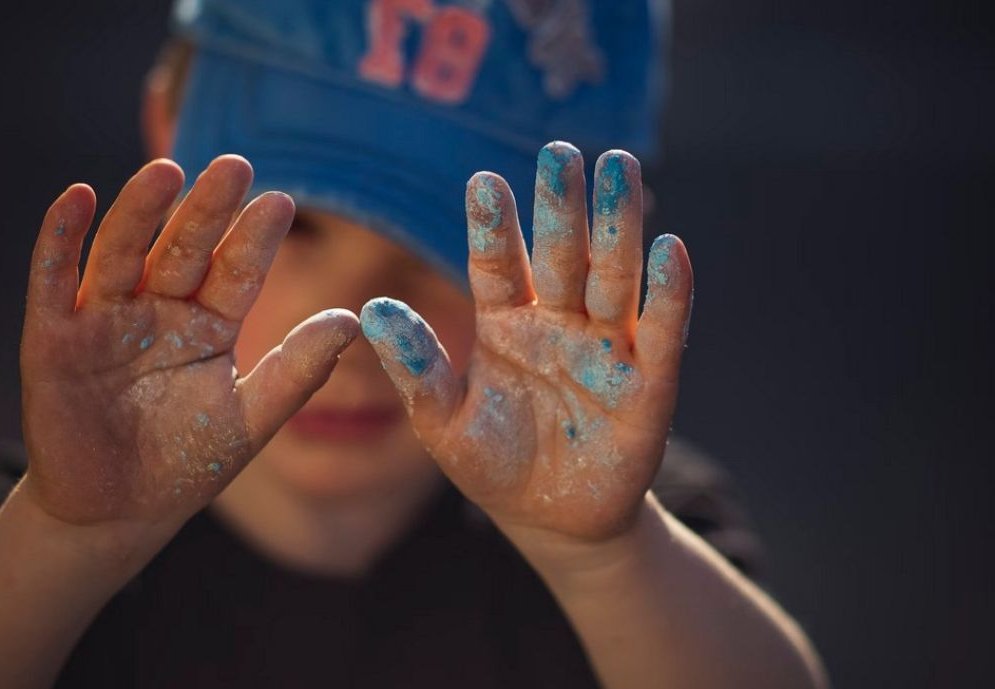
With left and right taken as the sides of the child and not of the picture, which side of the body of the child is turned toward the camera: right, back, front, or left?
front
